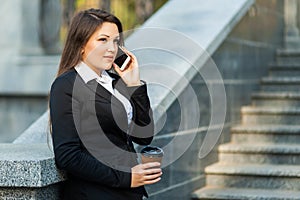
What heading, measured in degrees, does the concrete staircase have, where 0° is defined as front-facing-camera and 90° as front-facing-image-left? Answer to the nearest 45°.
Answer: approximately 0°

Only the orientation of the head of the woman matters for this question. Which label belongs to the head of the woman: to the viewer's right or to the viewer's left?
to the viewer's right

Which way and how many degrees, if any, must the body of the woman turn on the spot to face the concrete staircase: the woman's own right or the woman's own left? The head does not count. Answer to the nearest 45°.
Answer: approximately 90° to the woman's own left

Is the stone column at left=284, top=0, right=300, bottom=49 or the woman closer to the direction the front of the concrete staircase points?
the woman

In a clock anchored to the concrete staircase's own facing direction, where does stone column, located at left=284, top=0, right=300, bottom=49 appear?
The stone column is roughly at 6 o'clock from the concrete staircase.

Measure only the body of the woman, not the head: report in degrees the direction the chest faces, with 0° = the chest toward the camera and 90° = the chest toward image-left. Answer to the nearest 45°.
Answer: approximately 315°
